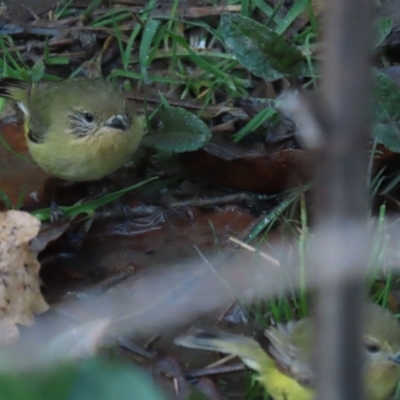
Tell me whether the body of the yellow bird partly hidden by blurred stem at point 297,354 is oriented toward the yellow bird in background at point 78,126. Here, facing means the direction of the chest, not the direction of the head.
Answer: no

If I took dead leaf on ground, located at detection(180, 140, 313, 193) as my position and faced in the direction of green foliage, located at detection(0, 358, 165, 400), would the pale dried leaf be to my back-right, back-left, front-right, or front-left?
front-right

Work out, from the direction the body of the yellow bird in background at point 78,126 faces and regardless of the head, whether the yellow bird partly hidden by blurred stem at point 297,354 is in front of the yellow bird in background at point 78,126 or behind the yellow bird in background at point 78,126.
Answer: in front

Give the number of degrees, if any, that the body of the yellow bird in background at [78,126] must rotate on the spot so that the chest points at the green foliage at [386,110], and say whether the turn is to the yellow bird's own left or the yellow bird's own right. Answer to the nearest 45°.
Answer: approximately 45° to the yellow bird's own left

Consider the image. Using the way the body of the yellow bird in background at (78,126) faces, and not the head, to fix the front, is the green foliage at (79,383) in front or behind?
in front

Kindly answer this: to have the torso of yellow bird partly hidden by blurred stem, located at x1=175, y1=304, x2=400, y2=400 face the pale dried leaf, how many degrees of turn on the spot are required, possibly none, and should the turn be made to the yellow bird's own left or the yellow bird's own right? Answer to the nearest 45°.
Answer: approximately 180°

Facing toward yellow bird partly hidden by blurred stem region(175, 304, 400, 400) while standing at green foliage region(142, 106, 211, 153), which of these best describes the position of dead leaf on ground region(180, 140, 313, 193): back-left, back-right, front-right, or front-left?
front-left

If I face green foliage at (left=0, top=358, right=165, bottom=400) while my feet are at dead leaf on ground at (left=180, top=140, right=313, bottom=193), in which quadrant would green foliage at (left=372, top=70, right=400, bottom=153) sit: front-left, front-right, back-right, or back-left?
back-left

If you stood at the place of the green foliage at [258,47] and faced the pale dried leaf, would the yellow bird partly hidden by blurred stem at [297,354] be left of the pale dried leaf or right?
left

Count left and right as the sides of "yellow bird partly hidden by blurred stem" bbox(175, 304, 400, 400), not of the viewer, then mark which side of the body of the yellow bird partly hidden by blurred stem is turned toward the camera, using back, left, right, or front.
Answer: right

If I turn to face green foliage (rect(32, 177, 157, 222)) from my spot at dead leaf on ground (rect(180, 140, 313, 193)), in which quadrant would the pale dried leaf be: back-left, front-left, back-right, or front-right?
front-left

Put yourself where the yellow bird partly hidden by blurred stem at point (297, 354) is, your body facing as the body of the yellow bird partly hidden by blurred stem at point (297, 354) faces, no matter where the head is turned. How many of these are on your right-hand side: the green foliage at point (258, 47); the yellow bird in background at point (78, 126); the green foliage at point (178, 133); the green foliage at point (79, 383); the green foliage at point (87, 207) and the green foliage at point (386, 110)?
1

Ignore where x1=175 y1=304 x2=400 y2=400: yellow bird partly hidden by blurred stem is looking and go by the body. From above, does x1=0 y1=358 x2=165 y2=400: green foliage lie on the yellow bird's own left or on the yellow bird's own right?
on the yellow bird's own right

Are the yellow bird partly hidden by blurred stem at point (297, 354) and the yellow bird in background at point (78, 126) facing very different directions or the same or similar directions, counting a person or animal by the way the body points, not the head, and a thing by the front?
same or similar directions

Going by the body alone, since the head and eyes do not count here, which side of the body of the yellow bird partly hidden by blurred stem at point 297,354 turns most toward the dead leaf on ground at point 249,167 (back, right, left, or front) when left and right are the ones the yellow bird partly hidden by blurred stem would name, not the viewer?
left

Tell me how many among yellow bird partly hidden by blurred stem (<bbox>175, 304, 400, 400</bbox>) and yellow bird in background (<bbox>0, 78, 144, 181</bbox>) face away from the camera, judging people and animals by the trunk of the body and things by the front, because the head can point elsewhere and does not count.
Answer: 0

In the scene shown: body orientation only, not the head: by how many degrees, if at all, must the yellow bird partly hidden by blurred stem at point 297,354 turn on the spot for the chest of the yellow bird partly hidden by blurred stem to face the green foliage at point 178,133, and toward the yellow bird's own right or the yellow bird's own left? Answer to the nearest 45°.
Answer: approximately 135° to the yellow bird's own left

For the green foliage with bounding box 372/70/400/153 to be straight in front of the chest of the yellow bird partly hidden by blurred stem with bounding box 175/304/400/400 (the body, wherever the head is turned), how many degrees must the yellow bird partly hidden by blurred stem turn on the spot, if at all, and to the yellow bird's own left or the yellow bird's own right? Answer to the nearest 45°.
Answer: approximately 90° to the yellow bird's own left

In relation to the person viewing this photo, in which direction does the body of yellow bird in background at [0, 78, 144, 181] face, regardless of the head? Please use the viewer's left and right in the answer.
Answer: facing the viewer and to the right of the viewer
